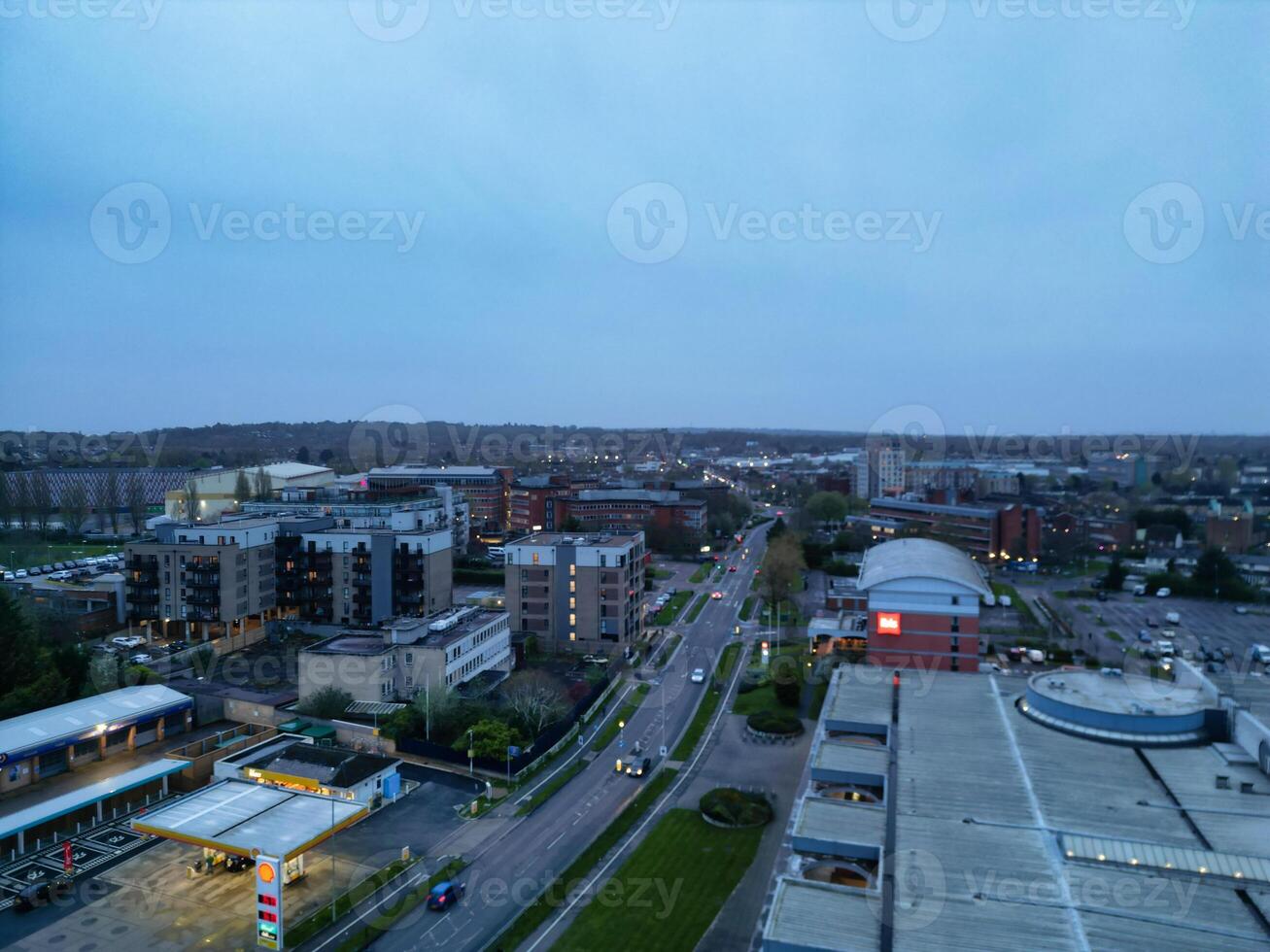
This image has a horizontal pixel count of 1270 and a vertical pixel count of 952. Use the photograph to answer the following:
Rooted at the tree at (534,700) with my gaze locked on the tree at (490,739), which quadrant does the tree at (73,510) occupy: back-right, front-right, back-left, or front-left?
back-right

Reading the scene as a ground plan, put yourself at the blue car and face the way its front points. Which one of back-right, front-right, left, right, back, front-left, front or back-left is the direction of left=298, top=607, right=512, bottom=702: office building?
front-left

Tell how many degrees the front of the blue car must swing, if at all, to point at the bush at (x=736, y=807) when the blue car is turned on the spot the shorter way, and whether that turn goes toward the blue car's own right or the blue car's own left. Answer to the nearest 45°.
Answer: approximately 45° to the blue car's own right

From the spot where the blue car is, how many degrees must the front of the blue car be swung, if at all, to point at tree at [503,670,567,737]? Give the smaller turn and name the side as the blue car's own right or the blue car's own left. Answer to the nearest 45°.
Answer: approximately 45° to the blue car's own left

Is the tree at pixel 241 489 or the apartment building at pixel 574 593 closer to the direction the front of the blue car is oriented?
the apartment building

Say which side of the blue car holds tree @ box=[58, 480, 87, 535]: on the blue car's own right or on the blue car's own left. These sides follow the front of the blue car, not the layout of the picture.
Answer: on the blue car's own left

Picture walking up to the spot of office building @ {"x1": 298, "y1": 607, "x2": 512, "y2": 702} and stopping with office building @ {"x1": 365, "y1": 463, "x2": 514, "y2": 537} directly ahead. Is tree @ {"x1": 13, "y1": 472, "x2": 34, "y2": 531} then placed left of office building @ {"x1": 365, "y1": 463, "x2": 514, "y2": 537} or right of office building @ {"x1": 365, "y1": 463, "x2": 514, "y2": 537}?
left

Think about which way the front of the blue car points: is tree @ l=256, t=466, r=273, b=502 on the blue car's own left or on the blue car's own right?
on the blue car's own left

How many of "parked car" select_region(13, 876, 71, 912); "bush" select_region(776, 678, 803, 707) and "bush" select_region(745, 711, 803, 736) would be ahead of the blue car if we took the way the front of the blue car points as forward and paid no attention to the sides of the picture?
2

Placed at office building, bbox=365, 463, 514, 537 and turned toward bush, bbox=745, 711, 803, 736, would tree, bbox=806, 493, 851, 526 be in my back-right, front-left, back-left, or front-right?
front-left

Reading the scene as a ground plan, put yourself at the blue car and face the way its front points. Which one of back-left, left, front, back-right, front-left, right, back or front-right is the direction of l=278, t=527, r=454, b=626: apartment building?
front-left

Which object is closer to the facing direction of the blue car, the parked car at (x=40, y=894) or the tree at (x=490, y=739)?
the tree

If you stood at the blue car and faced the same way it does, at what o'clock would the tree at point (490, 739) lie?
The tree is roughly at 11 o'clock from the blue car.

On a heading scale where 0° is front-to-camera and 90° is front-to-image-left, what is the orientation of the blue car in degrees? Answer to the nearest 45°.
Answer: approximately 225°

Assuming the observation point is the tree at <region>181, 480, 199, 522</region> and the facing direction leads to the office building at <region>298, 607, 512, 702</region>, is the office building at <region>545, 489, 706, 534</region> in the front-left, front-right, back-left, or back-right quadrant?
front-left

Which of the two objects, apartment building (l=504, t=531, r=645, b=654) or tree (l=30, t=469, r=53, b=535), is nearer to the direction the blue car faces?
the apartment building

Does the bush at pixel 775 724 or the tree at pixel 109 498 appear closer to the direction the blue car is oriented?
the bush
